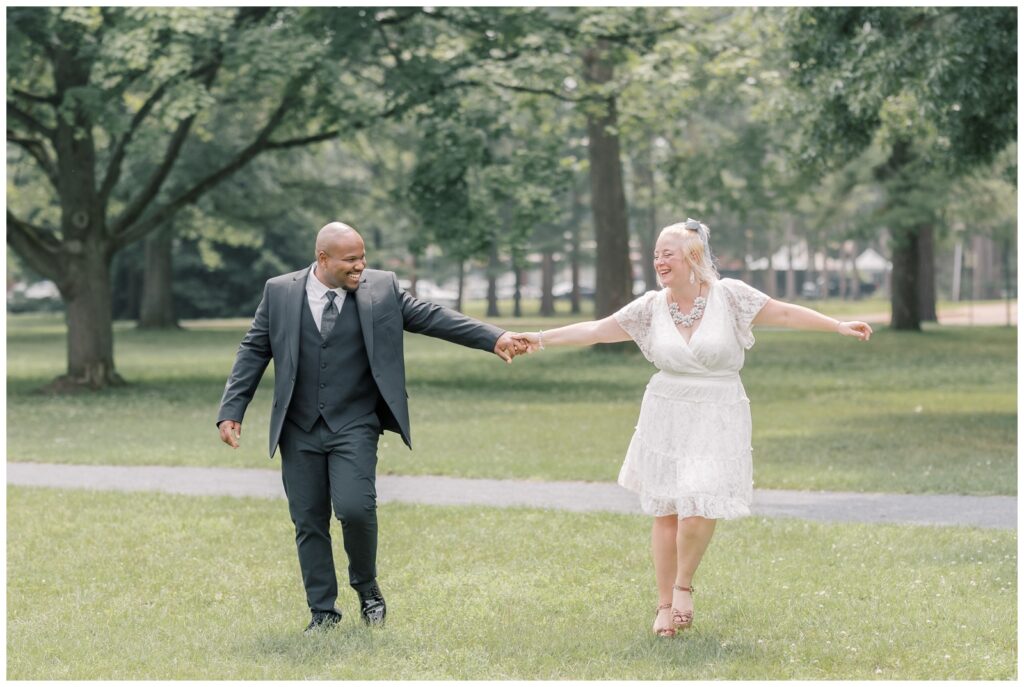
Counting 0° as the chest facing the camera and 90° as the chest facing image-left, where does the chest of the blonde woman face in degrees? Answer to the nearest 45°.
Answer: approximately 0°

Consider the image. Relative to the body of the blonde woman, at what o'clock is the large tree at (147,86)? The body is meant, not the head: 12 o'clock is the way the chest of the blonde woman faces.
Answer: The large tree is roughly at 5 o'clock from the blonde woman.

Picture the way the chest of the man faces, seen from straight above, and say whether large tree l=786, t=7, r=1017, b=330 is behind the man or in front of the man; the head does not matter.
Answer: behind

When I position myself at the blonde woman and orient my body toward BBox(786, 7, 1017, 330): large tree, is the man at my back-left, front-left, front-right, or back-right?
back-left

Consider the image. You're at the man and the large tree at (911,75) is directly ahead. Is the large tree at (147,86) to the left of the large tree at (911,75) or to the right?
left

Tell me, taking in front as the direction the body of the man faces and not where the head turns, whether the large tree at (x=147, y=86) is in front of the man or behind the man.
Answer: behind

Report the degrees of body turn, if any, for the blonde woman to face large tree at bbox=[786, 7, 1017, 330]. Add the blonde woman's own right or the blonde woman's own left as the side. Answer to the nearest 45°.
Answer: approximately 180°

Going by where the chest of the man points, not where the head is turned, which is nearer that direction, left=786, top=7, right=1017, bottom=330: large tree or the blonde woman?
the blonde woman

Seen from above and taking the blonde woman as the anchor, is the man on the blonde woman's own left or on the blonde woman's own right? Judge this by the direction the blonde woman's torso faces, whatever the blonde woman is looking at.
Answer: on the blonde woman's own right

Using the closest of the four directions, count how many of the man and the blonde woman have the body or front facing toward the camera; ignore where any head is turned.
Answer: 2
